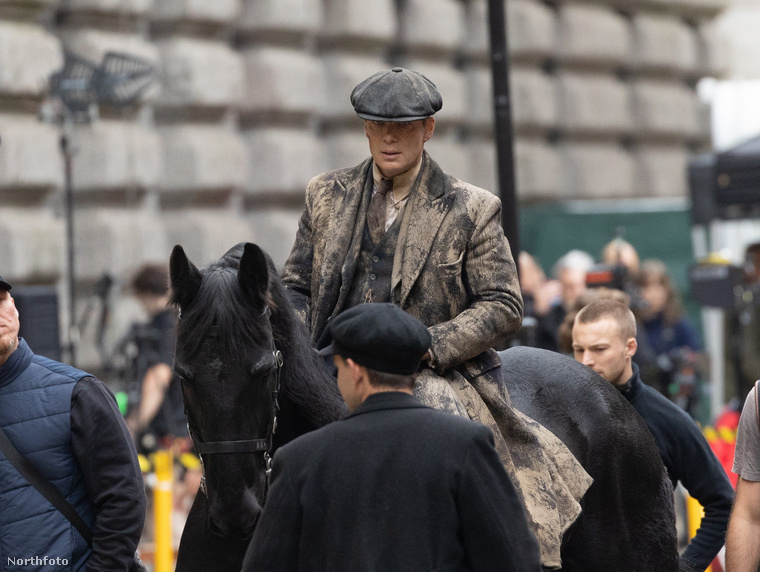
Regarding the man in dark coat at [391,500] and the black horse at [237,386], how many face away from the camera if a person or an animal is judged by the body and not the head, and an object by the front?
1

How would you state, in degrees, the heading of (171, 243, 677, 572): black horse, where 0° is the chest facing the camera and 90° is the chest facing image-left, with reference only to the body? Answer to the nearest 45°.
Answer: approximately 45°

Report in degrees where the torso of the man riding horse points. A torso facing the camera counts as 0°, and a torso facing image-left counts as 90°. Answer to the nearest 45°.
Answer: approximately 45°

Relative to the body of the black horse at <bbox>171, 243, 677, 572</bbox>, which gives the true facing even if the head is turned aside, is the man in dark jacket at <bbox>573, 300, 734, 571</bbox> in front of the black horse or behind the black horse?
behind

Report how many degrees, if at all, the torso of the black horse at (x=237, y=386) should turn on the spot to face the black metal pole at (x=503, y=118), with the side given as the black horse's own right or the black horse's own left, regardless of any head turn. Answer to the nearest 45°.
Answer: approximately 135° to the black horse's own right

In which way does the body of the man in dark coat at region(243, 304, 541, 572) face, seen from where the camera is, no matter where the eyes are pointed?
away from the camera

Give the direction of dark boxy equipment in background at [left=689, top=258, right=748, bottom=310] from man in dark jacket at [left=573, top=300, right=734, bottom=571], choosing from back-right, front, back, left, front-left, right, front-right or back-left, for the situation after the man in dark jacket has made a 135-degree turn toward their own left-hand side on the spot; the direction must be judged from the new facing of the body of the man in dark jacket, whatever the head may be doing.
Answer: left

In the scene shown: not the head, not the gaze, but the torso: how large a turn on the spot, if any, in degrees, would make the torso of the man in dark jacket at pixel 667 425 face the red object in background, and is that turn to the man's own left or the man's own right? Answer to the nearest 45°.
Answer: approximately 135° to the man's own right

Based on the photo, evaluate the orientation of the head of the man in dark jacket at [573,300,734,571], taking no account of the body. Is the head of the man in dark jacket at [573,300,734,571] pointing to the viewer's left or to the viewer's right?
to the viewer's left
